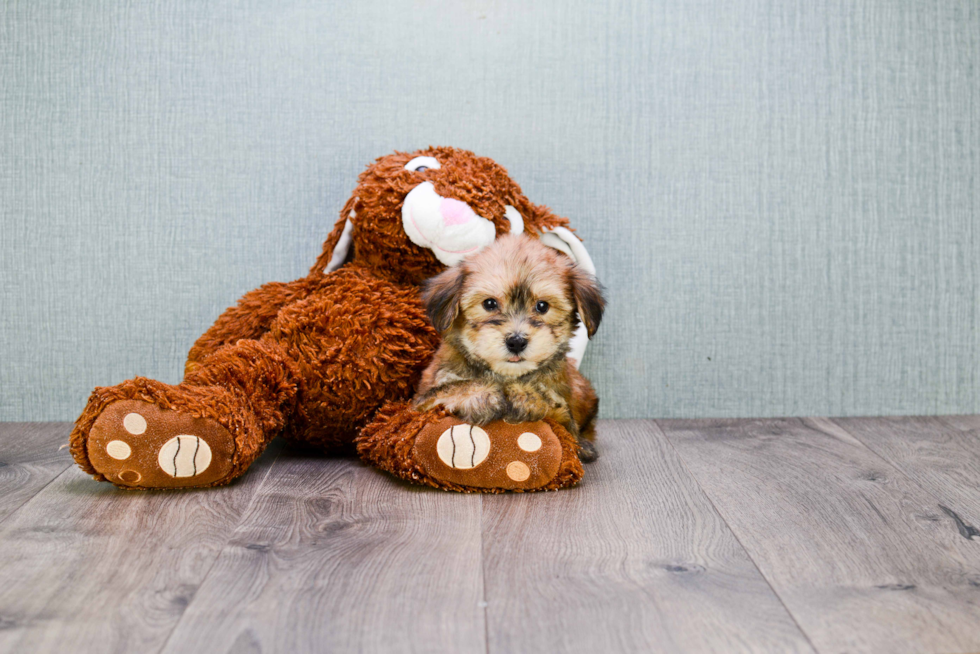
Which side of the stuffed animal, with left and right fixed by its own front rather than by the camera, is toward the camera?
front
